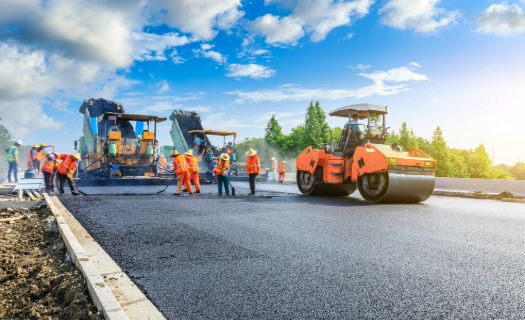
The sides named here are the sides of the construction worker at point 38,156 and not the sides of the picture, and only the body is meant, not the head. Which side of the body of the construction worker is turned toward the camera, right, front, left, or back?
right

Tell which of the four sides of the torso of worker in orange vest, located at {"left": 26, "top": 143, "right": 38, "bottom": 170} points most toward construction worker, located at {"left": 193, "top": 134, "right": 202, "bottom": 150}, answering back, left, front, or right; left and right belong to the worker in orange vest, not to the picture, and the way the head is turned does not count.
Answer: front

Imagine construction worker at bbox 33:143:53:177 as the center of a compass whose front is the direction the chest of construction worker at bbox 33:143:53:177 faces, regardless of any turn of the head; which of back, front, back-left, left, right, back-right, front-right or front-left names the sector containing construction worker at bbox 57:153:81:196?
right

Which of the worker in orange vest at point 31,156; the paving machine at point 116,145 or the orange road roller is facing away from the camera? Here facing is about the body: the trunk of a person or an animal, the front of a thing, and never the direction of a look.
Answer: the paving machine

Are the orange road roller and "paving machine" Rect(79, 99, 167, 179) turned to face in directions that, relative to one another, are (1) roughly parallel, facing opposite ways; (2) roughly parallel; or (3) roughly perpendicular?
roughly parallel, facing opposite ways

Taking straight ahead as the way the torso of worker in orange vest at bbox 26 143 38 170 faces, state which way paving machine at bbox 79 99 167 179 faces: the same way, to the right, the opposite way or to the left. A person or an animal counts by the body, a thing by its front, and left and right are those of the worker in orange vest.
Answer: to the left

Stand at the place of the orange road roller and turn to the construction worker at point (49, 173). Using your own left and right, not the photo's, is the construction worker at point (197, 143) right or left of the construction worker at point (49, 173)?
right

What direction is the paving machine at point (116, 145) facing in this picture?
away from the camera

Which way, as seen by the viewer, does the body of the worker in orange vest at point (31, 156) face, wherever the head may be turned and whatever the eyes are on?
to the viewer's right

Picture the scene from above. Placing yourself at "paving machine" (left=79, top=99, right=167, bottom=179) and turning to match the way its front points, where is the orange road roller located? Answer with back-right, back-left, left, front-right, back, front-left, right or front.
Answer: back-right

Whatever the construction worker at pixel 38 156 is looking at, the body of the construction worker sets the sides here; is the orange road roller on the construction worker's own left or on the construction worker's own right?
on the construction worker's own right

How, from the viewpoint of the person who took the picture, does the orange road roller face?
facing the viewer and to the right of the viewer

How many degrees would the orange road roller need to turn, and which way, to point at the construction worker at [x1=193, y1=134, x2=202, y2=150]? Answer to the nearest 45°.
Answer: approximately 180°

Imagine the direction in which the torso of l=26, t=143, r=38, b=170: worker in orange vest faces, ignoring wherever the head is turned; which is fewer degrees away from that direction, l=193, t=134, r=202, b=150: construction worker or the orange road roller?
the construction worker

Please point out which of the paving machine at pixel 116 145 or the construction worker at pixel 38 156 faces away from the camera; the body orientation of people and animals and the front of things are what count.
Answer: the paving machine

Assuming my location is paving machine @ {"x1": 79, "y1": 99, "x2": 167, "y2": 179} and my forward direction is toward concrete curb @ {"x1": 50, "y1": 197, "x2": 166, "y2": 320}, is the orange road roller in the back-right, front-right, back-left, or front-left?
front-left
